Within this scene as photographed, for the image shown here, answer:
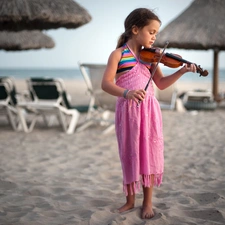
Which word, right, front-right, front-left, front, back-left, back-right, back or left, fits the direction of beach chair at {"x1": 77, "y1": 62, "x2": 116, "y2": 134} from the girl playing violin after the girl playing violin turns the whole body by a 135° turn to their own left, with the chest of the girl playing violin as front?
front

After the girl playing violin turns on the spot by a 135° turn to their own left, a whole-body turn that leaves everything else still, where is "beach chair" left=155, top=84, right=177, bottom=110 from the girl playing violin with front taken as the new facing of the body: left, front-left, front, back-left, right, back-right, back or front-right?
front

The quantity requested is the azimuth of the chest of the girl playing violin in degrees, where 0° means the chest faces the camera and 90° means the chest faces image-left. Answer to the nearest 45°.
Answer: approximately 315°

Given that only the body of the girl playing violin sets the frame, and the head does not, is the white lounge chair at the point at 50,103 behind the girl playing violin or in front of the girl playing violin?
behind

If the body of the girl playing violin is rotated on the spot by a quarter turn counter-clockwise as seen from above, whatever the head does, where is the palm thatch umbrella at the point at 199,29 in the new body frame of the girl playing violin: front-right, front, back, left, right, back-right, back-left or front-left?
front-left

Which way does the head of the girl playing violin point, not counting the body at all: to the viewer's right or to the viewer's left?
to the viewer's right

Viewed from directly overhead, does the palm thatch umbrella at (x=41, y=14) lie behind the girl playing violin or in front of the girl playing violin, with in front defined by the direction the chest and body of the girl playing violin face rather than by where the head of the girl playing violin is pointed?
behind

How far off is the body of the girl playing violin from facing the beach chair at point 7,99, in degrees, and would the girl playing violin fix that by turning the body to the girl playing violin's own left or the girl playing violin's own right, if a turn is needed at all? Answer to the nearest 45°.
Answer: approximately 180°
